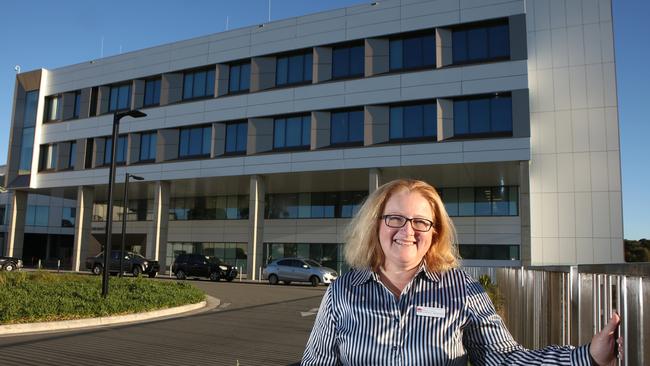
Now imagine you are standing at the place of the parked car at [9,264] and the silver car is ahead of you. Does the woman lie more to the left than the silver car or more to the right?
right

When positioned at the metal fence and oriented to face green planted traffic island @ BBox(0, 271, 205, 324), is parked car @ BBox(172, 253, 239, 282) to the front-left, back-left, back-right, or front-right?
front-right

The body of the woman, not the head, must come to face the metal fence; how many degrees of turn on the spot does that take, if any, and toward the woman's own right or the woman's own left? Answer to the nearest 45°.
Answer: approximately 135° to the woman's own left

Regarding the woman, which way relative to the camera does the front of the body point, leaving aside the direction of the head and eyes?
toward the camera

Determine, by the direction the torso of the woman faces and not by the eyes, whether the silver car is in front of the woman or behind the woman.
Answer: behind

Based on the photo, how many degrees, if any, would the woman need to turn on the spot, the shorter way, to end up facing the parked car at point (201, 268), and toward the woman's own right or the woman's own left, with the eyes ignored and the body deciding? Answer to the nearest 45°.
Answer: approximately 135° to the woman's own right

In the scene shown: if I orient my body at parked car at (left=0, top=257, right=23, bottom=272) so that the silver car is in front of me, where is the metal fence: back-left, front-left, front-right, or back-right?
front-right

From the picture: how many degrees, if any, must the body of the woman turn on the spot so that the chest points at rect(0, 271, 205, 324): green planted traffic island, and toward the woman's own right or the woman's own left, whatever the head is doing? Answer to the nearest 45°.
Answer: approximately 135° to the woman's own right

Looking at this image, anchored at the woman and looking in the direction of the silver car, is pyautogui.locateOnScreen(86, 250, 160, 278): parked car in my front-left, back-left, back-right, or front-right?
front-left

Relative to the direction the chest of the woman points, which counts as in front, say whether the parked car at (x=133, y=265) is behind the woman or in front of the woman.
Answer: behind

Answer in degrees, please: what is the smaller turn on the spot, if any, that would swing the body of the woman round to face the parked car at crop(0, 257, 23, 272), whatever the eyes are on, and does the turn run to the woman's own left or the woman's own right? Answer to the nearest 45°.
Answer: approximately 135° to the woman's own right

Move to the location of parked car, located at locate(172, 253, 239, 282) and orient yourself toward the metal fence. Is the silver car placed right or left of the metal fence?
left

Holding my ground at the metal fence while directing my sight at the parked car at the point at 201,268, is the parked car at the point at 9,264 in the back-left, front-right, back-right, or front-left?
front-left
